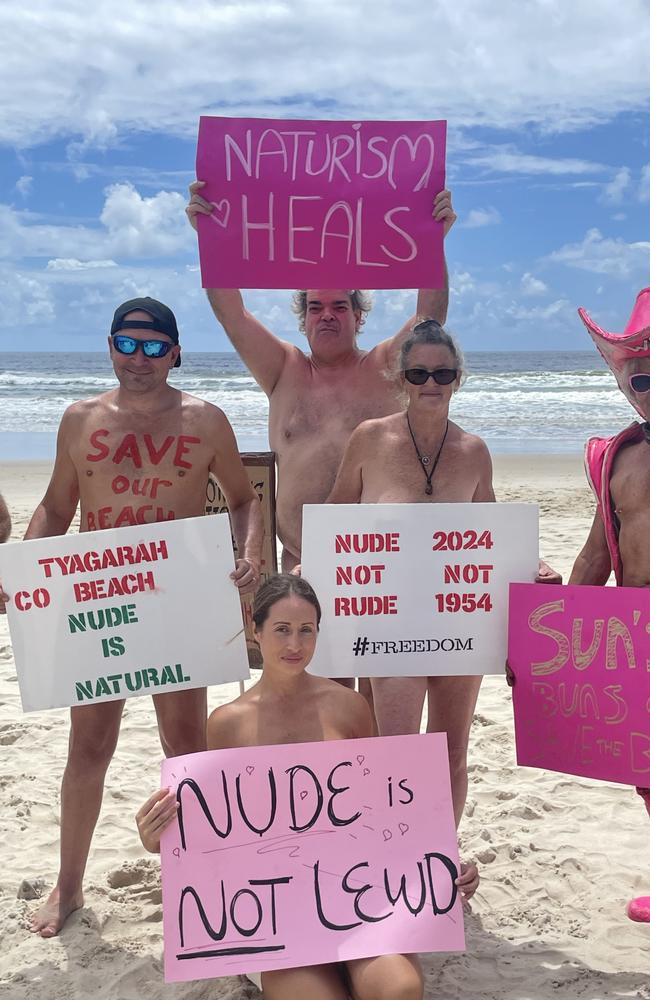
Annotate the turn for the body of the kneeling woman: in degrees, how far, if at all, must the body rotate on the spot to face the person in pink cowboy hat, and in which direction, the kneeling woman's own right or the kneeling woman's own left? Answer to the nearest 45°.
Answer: approximately 90° to the kneeling woman's own left

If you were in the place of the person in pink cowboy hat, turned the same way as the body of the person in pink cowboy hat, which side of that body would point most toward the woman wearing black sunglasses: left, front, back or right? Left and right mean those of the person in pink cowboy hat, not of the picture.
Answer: right

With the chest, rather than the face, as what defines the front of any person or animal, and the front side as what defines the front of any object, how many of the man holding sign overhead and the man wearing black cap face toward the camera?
2

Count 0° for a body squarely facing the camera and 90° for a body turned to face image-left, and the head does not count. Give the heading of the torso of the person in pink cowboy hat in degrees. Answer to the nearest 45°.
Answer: approximately 0°

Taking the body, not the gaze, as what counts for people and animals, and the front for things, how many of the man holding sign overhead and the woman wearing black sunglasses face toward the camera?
2
